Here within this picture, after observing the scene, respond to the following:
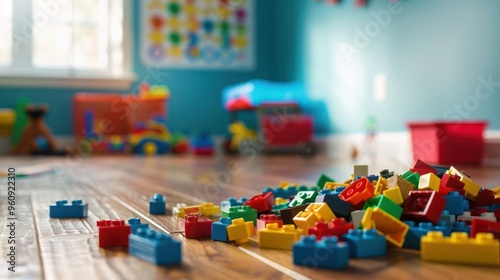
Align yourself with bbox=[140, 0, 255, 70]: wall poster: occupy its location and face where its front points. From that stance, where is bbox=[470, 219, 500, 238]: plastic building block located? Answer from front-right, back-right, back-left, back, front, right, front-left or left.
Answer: front

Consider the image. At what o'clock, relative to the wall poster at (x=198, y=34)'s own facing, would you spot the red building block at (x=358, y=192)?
The red building block is roughly at 12 o'clock from the wall poster.

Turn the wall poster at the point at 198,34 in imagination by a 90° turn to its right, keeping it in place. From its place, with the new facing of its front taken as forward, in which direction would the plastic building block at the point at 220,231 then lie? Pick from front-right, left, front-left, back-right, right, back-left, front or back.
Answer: left

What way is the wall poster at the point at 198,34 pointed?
toward the camera

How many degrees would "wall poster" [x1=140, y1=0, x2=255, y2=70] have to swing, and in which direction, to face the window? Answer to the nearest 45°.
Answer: approximately 90° to its right

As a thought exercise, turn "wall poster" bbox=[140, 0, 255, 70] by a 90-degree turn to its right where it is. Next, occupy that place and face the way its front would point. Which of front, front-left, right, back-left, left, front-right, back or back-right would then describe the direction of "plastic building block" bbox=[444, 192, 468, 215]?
left

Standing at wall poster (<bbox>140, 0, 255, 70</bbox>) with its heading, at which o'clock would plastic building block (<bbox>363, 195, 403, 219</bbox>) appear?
The plastic building block is roughly at 12 o'clock from the wall poster.

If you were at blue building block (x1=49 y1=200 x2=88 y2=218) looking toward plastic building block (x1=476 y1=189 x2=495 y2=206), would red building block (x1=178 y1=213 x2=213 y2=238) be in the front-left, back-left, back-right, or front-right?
front-right

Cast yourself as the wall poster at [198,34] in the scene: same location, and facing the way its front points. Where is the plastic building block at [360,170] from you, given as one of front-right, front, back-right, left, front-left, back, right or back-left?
front

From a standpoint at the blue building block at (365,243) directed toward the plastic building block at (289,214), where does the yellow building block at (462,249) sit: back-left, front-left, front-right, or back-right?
back-right

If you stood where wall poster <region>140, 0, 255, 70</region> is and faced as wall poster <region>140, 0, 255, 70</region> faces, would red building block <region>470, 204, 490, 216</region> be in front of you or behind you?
in front

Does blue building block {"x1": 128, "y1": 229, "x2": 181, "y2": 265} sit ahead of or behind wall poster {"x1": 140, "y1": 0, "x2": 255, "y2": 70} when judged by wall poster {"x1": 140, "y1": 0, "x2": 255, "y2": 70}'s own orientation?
ahead

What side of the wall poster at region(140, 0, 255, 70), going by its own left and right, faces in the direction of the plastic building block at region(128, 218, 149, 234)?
front

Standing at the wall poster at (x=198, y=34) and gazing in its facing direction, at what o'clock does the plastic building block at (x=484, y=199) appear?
The plastic building block is roughly at 12 o'clock from the wall poster.

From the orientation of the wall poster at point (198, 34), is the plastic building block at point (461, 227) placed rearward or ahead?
ahead

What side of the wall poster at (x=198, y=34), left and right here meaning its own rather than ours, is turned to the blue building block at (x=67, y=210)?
front

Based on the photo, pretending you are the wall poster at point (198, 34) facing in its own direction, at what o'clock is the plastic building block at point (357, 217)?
The plastic building block is roughly at 12 o'clock from the wall poster.

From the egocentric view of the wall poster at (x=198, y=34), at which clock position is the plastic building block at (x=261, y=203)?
The plastic building block is roughly at 12 o'clock from the wall poster.

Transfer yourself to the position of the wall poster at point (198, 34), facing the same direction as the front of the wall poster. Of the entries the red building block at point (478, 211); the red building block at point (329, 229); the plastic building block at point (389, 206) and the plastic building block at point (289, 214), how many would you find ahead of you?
4
